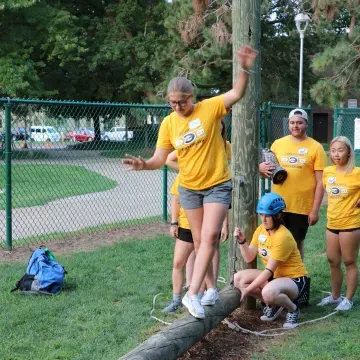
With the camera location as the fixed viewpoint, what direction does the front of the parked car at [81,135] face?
facing to the left of the viewer

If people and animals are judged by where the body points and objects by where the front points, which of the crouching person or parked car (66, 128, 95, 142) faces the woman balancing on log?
the crouching person

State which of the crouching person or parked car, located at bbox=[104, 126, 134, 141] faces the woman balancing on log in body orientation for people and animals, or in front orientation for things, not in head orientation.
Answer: the crouching person

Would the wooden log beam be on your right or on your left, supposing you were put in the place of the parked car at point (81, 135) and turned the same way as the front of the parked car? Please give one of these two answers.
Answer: on your left

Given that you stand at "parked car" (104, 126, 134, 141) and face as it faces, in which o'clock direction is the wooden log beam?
The wooden log beam is roughly at 9 o'clock from the parked car.

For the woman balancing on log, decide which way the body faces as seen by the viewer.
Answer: toward the camera

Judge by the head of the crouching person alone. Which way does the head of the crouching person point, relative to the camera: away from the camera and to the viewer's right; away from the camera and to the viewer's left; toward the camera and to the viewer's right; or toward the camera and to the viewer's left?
toward the camera and to the viewer's left

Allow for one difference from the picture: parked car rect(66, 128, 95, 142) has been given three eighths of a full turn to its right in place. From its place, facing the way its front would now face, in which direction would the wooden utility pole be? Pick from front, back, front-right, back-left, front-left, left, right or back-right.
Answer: back-right

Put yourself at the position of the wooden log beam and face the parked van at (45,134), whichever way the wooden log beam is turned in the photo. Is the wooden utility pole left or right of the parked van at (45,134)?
right

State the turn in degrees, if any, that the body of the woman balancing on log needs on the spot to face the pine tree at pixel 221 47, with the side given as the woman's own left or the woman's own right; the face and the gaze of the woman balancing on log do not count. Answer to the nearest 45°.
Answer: approximately 180°

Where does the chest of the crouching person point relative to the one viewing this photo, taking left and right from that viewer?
facing the viewer and to the left of the viewer

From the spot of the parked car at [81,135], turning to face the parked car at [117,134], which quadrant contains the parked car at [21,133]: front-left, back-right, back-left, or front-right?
back-left
